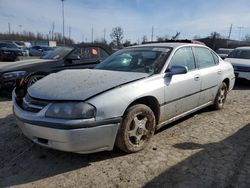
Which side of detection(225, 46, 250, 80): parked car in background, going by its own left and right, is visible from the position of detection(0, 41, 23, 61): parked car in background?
right

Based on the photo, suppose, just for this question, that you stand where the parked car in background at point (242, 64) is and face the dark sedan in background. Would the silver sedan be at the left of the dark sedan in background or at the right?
left

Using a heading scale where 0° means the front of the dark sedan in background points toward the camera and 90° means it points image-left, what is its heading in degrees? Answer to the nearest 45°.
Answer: approximately 45°

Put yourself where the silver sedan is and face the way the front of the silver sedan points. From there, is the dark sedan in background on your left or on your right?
on your right

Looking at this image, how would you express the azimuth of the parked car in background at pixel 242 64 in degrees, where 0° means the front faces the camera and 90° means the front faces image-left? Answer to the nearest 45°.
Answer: approximately 0°

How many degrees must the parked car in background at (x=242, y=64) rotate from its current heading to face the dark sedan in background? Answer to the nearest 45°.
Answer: approximately 45° to its right
